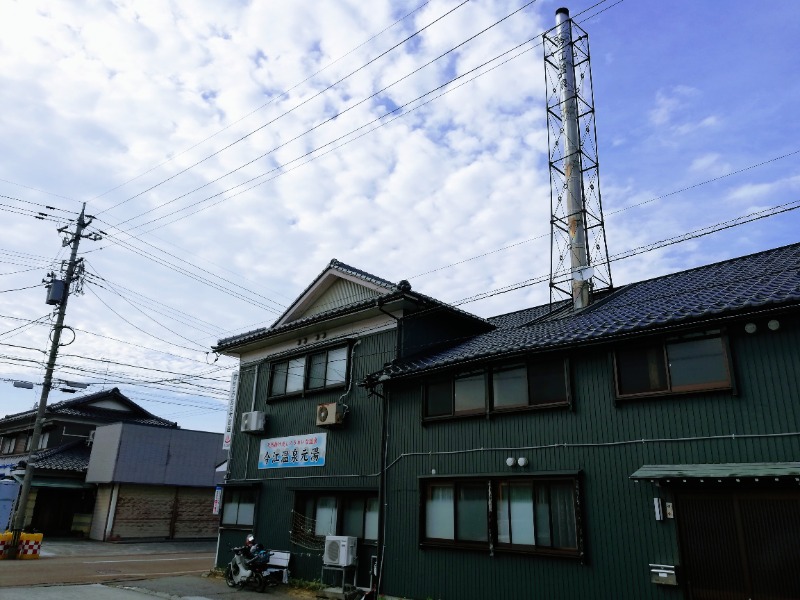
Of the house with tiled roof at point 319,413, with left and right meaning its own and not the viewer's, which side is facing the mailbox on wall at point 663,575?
left

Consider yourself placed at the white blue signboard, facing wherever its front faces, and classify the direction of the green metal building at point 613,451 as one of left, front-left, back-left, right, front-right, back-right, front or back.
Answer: left

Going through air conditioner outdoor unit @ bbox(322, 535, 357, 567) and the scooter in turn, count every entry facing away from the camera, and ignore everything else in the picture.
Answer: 0

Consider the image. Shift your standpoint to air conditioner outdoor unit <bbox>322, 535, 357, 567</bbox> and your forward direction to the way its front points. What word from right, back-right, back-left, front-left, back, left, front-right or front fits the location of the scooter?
right

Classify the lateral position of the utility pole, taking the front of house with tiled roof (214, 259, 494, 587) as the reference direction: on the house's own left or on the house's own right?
on the house's own right

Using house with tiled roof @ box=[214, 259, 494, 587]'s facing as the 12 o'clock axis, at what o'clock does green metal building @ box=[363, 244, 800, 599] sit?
The green metal building is roughly at 9 o'clock from the house with tiled roof.

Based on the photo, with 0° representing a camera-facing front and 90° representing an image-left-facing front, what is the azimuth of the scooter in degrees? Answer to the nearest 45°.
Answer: approximately 45°

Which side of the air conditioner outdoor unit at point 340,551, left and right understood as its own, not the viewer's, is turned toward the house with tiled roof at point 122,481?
right

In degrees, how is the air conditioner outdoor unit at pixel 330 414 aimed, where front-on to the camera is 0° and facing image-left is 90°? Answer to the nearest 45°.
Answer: approximately 45°

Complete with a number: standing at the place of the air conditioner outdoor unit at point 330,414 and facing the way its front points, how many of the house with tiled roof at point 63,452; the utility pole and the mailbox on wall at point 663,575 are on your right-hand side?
2

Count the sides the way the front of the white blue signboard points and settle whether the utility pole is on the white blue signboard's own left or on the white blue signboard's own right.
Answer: on the white blue signboard's own right
